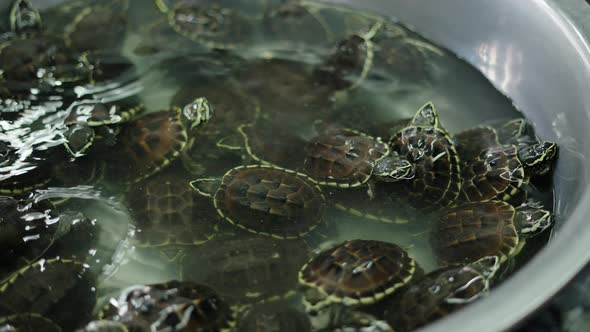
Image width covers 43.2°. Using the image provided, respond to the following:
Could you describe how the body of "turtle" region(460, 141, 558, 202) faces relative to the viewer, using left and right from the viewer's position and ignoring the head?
facing to the right of the viewer

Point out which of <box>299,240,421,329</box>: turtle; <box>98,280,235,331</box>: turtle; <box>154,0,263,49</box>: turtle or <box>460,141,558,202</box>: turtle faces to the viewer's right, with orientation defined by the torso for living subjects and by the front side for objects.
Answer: <box>460,141,558,202</box>: turtle

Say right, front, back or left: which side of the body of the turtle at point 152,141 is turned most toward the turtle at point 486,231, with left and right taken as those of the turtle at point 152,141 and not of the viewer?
right

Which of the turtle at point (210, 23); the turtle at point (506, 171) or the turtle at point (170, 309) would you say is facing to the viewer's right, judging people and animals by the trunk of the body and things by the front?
the turtle at point (506, 171)

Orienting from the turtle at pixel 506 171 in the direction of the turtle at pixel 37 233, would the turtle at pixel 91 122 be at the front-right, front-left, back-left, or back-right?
front-right

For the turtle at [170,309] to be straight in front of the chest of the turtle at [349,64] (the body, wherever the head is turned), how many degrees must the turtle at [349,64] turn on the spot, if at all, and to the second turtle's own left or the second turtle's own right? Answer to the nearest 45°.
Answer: approximately 135° to the second turtle's own right

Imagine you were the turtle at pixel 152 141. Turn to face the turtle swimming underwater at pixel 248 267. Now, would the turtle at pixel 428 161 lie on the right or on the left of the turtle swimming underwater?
left

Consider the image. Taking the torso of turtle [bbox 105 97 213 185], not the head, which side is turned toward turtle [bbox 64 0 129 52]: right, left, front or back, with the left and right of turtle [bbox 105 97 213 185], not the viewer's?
left

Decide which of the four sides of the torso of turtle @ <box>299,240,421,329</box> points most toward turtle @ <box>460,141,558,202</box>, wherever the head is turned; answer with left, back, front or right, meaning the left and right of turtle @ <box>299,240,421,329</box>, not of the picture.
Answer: back

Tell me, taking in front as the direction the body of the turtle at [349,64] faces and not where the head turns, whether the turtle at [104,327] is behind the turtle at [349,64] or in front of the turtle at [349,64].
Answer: behind

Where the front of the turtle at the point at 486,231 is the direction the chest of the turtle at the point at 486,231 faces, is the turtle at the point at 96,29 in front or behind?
behind
